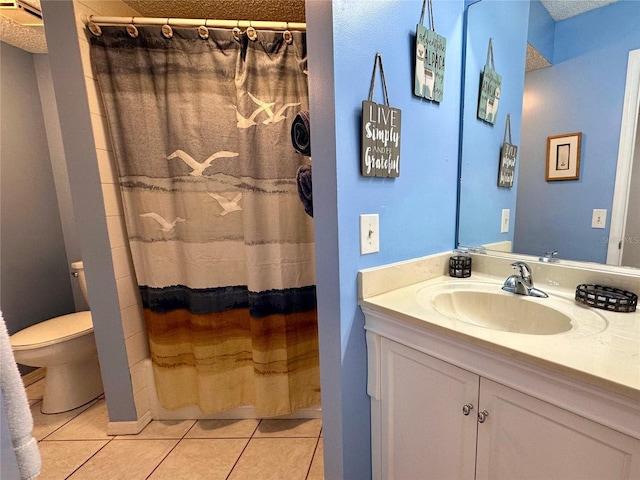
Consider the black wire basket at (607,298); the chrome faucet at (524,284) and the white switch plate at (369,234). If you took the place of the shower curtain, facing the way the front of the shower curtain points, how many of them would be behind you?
0

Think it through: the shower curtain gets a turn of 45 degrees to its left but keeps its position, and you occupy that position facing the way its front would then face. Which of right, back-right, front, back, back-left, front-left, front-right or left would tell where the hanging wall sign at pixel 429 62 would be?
front

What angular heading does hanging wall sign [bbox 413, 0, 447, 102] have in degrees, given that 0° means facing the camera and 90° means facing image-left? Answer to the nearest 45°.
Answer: approximately 315°

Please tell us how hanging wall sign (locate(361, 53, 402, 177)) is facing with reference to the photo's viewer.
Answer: facing the viewer and to the right of the viewer

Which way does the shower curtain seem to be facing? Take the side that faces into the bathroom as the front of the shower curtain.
toward the camera

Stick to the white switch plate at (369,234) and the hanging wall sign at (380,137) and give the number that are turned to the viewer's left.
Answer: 0

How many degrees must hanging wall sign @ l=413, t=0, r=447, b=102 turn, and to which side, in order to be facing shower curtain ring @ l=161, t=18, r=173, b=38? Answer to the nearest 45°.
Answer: approximately 135° to its right

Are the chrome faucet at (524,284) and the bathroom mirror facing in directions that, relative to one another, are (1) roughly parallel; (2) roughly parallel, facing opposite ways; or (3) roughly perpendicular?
roughly parallel

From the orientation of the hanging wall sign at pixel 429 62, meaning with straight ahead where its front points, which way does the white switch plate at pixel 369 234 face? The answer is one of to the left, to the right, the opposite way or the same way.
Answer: the same way

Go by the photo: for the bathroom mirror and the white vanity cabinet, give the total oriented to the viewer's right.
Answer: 0

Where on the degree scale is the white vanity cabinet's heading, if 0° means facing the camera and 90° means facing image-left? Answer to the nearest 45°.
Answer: approximately 45°
